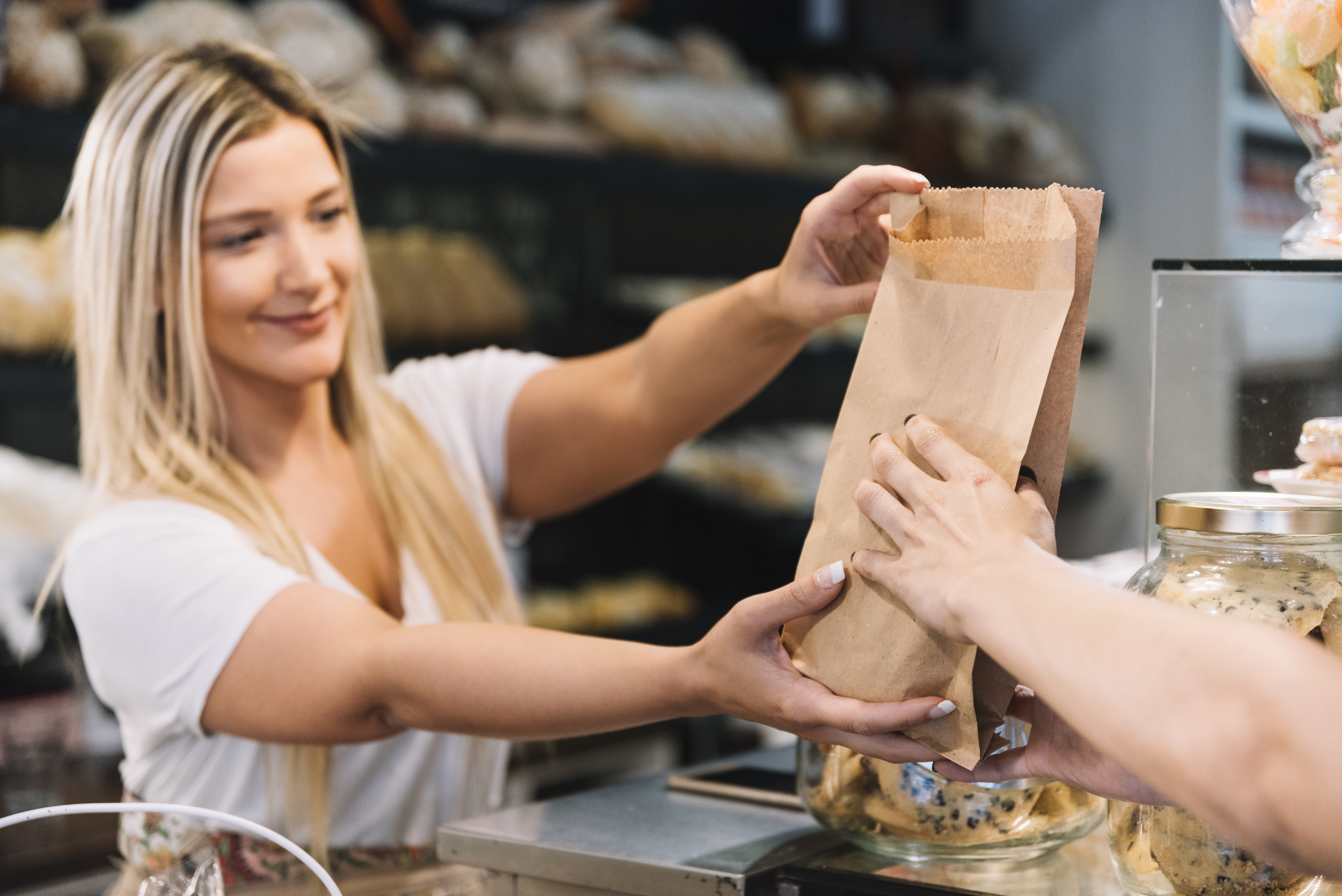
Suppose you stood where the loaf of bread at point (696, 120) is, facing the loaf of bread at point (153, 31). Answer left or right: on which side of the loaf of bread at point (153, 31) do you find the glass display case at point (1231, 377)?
left

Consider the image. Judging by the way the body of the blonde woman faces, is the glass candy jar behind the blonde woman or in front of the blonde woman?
in front

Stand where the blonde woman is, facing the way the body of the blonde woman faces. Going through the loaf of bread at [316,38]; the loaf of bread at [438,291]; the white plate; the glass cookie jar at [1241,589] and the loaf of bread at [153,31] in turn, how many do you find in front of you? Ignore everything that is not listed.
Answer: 2

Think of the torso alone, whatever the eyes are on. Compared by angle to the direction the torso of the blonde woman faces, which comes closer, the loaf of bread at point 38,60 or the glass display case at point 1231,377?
the glass display case

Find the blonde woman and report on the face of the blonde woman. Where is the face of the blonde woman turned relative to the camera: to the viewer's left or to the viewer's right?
to the viewer's right

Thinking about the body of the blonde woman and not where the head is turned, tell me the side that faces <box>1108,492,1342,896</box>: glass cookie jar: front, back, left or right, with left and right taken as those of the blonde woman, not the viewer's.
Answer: front

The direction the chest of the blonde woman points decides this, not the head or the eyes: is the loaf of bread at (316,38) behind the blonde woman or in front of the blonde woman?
behind

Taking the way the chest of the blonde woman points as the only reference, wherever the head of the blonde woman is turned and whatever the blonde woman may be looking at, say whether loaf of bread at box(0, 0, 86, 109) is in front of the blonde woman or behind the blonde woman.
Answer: behind

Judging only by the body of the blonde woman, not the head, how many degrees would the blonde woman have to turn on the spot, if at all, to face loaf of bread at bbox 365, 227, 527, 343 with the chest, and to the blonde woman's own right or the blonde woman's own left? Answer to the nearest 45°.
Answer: approximately 135° to the blonde woman's own left

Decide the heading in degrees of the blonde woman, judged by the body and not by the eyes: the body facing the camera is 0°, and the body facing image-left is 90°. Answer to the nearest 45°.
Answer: approximately 315°

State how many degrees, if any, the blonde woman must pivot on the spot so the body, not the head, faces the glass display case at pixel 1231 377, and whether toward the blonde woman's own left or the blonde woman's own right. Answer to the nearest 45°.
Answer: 0° — they already face it

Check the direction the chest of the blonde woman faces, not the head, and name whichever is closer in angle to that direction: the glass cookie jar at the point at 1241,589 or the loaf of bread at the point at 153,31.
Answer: the glass cookie jar

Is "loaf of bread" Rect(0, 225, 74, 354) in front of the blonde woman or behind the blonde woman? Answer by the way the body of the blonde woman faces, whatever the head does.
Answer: behind

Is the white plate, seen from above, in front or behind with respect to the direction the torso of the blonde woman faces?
in front

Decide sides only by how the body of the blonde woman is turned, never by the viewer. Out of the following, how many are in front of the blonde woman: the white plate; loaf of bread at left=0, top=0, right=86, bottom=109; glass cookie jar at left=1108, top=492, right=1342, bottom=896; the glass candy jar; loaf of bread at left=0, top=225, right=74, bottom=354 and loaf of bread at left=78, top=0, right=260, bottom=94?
3

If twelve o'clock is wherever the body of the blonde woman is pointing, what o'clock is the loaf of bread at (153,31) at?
The loaf of bread is roughly at 7 o'clock from the blonde woman.

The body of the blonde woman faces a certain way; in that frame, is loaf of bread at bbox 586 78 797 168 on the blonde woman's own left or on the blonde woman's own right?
on the blonde woman's own left

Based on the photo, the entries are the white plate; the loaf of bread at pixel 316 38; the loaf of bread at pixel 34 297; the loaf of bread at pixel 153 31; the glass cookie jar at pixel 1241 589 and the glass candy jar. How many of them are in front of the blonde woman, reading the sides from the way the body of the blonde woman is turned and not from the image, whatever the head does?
3
